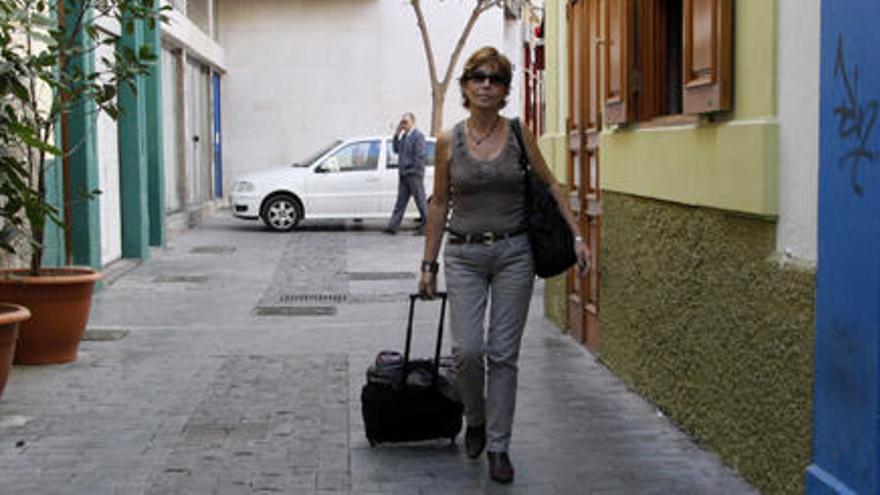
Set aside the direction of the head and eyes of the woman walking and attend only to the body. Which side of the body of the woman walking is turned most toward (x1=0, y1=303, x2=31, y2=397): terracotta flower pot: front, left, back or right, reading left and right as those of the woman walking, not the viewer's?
right

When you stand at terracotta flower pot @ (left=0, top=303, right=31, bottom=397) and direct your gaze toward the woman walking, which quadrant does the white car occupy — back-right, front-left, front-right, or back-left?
back-left

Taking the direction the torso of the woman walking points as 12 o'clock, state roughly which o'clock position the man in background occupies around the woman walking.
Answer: The man in background is roughly at 6 o'clock from the woman walking.

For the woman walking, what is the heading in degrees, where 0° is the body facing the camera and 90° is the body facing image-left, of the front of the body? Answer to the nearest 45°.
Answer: approximately 0°

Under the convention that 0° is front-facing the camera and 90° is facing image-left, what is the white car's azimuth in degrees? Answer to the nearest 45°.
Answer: approximately 90°

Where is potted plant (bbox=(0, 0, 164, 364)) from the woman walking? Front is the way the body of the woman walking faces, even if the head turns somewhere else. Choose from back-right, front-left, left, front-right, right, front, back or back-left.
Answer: back-right

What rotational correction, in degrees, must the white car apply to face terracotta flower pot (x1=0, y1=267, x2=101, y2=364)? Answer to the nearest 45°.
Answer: approximately 90° to its left

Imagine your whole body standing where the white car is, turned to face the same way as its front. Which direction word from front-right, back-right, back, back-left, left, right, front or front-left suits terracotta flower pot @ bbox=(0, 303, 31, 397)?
left

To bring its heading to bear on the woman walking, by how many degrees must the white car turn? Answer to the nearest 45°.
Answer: approximately 90° to its left

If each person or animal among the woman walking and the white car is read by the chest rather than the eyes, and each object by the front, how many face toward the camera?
1

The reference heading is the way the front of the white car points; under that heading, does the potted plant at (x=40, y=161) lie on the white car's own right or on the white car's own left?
on the white car's own left

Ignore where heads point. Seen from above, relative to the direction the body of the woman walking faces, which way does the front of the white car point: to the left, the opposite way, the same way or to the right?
to the right
